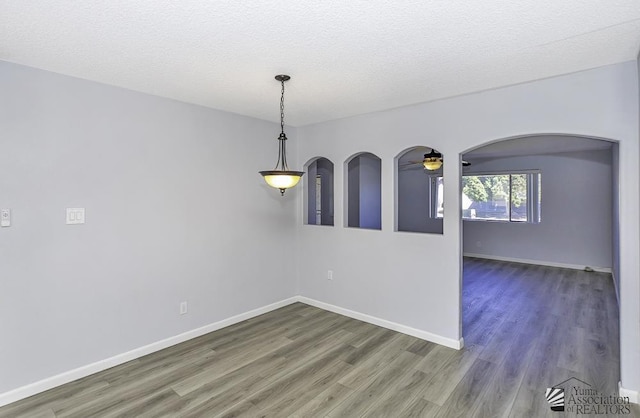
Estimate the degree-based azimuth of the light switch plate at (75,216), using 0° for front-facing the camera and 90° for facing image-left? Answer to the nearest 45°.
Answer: approximately 0°

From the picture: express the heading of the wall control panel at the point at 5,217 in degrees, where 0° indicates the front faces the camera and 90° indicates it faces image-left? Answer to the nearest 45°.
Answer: approximately 0°
